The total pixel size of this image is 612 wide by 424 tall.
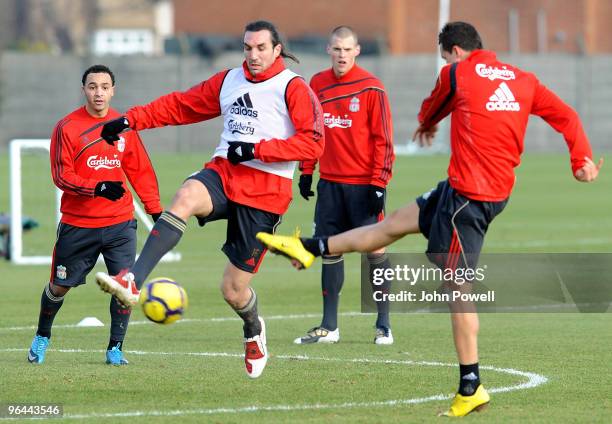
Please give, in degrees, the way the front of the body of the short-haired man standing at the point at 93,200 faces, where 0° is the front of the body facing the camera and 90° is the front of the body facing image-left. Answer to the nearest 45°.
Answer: approximately 0°

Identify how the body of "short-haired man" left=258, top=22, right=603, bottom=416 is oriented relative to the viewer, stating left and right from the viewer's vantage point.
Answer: facing away from the viewer and to the left of the viewer

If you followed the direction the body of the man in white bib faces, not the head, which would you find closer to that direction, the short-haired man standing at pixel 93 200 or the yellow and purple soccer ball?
the yellow and purple soccer ball

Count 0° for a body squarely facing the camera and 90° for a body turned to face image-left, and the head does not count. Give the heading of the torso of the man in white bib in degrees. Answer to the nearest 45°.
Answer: approximately 45°

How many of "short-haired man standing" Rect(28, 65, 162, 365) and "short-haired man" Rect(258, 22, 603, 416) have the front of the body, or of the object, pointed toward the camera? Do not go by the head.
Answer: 1
